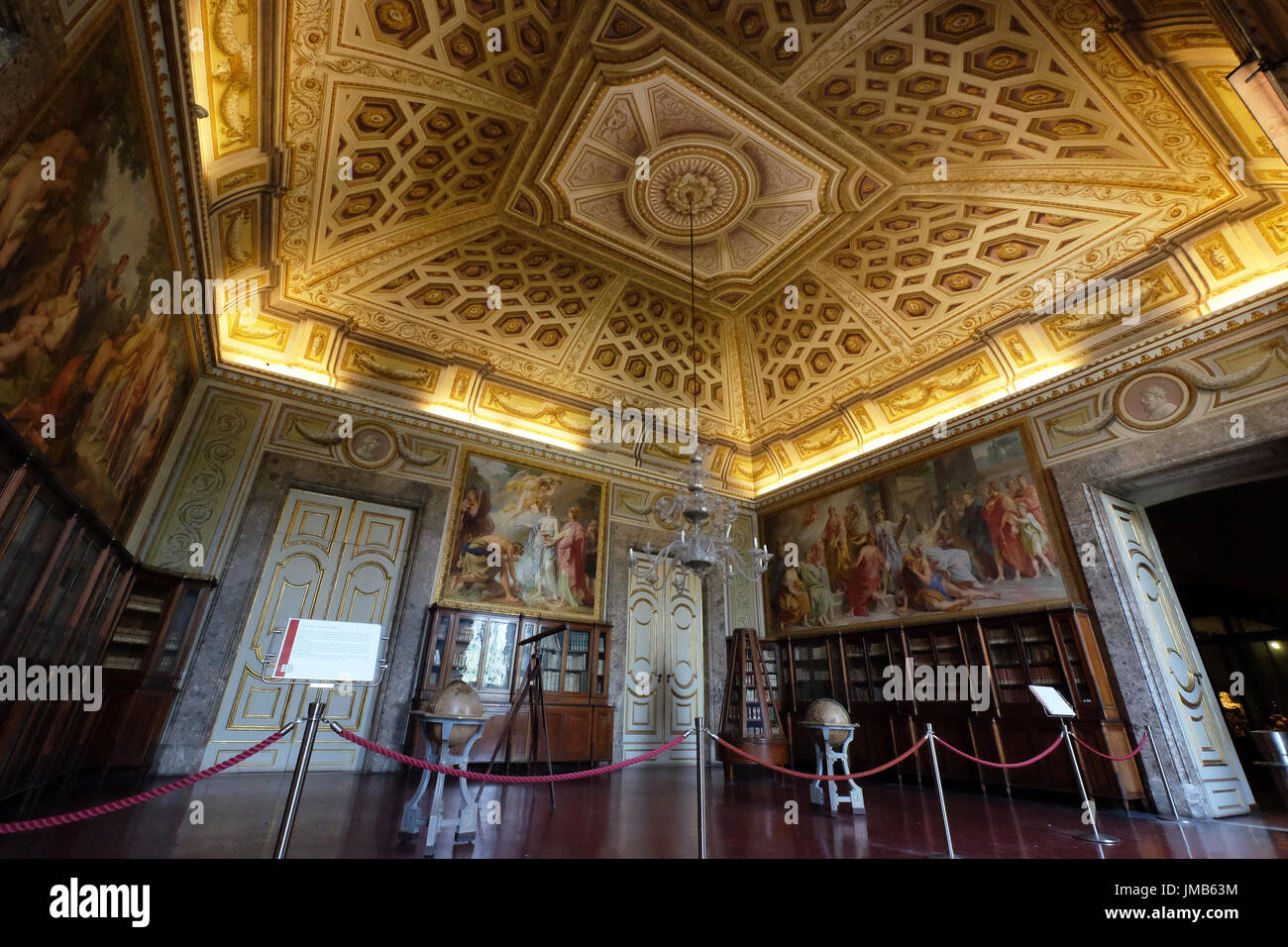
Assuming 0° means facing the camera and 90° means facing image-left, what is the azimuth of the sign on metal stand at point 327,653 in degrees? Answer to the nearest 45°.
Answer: approximately 0°

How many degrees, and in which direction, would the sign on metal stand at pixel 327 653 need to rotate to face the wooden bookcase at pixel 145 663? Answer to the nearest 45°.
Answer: approximately 135° to its right

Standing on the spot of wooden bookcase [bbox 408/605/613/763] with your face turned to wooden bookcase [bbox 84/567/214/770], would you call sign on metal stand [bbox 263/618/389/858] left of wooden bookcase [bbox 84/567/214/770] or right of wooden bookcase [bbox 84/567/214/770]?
left

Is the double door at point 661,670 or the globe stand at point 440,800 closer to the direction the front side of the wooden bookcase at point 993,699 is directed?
the globe stand

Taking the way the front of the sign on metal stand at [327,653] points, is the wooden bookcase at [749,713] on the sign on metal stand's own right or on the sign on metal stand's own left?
on the sign on metal stand's own left
